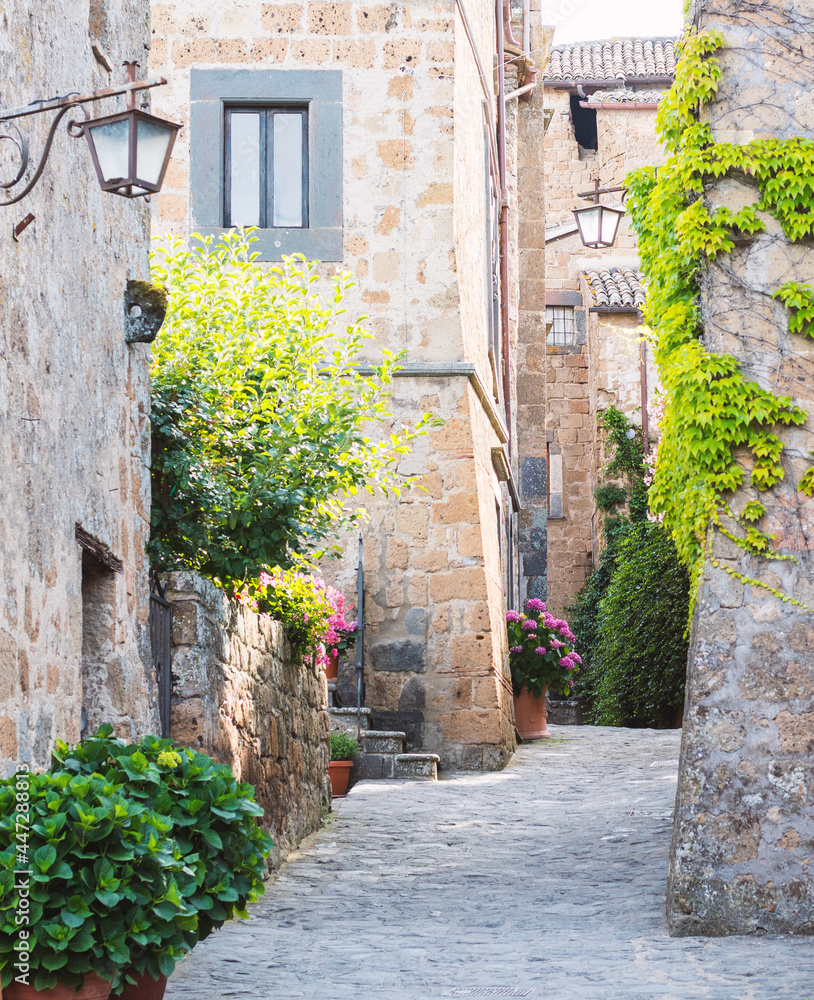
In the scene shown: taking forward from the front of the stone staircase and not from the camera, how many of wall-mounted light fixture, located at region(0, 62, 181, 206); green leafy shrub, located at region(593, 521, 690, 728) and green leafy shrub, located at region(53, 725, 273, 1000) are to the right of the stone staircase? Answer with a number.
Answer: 2

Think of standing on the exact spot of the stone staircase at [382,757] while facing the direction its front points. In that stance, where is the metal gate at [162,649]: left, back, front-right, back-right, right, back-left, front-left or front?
right

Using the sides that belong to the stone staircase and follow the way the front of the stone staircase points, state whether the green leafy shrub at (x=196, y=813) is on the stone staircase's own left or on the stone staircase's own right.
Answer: on the stone staircase's own right

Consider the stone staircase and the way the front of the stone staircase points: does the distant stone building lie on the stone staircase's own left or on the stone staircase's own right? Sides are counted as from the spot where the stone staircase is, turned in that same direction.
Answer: on the stone staircase's own left

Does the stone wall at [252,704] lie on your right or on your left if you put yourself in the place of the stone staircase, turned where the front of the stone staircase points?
on your right

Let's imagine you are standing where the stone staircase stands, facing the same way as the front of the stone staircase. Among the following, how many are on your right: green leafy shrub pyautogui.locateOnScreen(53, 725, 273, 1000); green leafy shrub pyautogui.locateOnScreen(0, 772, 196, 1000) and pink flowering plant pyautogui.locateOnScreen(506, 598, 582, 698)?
2

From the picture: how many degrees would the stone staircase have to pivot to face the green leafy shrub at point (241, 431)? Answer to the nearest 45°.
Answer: approximately 90° to its right

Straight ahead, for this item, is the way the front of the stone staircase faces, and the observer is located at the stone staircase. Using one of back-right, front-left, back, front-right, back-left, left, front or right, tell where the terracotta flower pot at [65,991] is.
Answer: right
